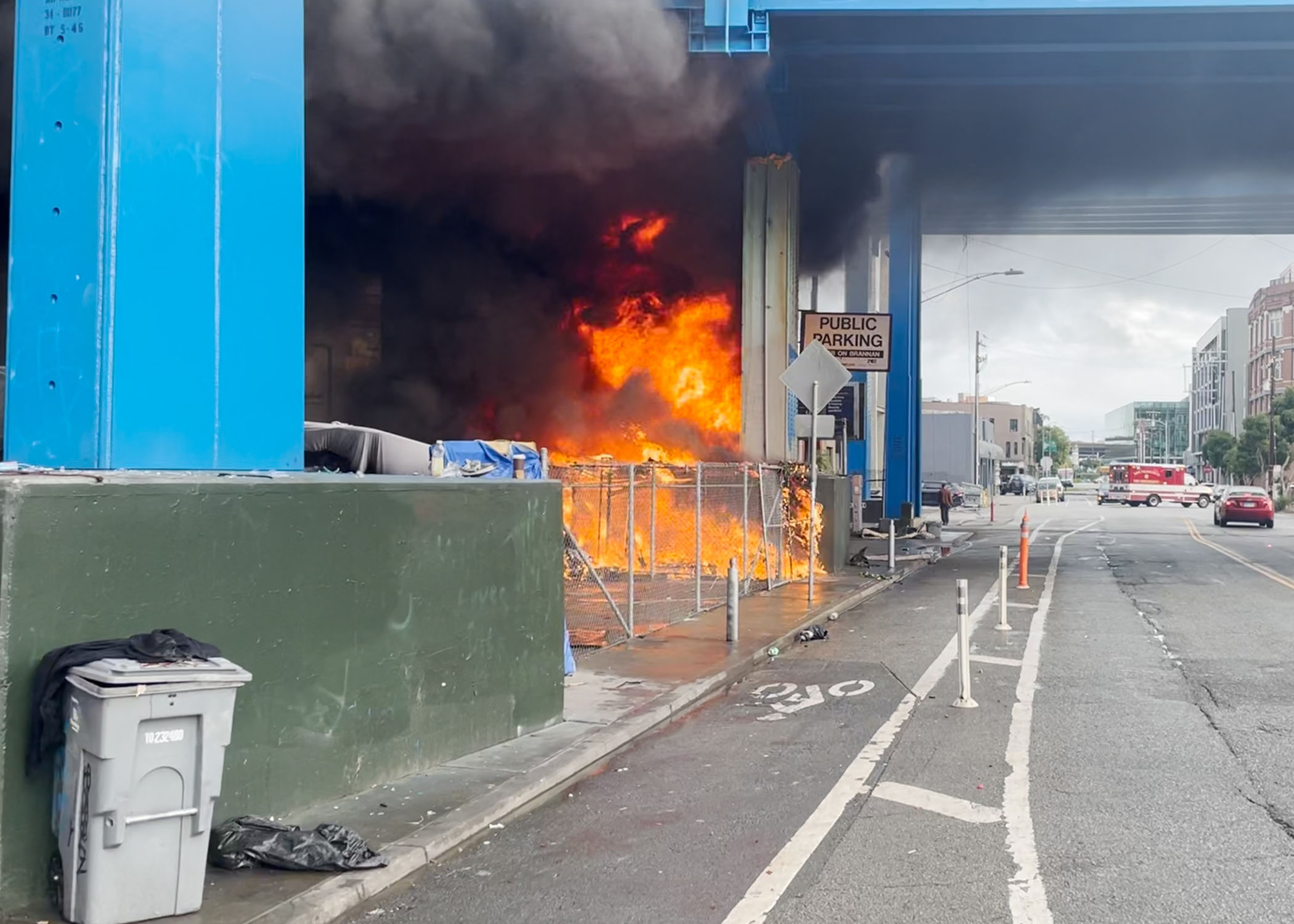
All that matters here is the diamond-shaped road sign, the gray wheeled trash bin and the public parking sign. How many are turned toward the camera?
2

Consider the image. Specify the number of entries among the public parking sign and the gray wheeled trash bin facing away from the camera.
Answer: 0

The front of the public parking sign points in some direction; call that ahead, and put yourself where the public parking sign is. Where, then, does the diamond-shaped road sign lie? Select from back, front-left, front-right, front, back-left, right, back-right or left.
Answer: front

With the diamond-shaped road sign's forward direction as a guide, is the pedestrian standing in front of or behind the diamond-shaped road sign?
in front

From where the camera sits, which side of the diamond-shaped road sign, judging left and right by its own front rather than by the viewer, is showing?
back

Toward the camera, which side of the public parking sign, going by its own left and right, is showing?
front

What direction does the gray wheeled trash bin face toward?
toward the camera

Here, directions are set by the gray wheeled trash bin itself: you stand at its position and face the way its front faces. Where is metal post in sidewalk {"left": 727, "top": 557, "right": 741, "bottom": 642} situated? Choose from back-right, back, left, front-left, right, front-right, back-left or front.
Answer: back-left

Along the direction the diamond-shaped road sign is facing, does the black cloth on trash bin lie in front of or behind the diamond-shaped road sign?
behind

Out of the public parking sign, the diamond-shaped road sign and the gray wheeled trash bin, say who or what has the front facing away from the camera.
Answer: the diamond-shaped road sign

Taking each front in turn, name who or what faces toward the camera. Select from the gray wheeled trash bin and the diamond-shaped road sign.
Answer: the gray wheeled trash bin

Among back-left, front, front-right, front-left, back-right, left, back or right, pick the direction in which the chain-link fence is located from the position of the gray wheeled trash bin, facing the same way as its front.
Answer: back-left

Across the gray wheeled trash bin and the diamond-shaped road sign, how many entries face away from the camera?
1

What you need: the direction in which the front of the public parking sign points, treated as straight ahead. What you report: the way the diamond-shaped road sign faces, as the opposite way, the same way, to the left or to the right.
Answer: the opposite way

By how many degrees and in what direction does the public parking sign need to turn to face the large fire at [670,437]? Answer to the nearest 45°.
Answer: approximately 90° to its right
